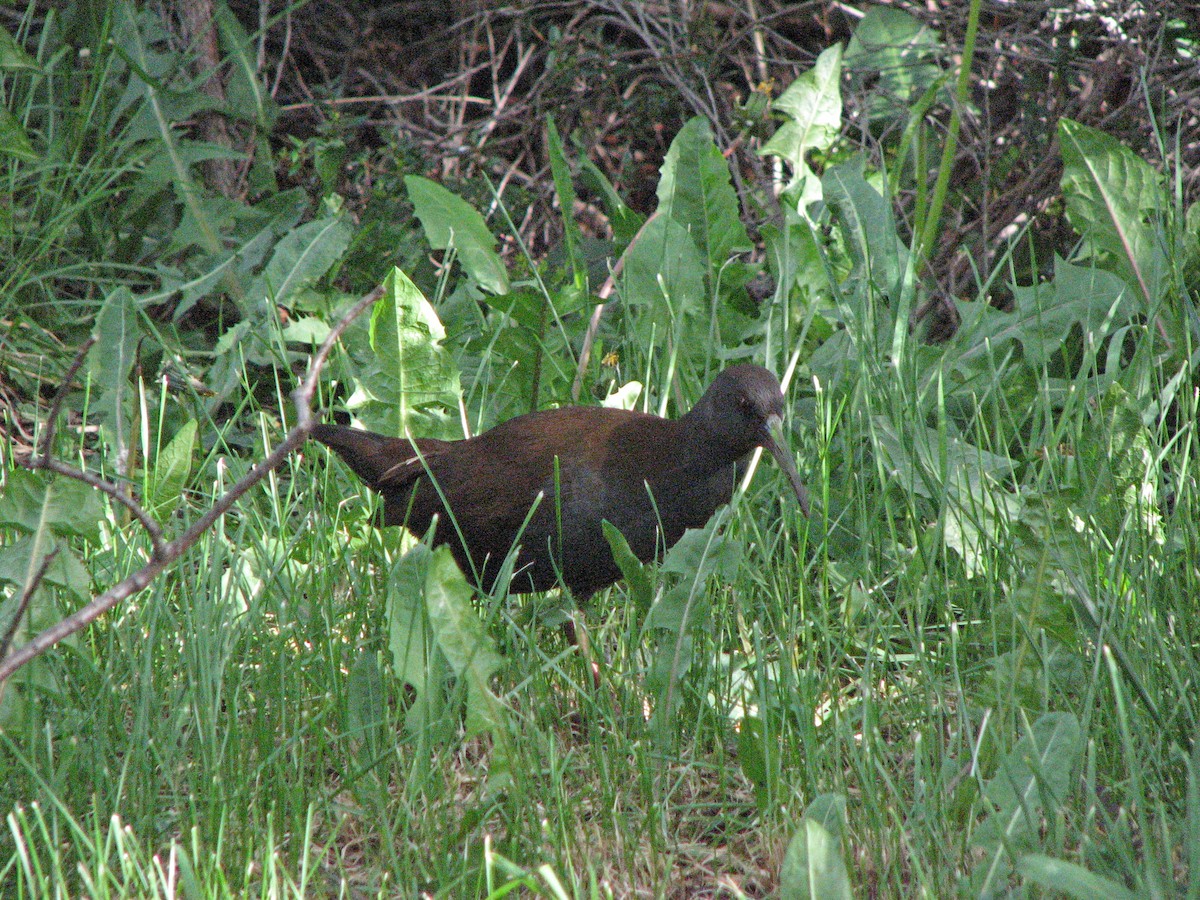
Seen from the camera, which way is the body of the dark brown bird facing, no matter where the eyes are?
to the viewer's right

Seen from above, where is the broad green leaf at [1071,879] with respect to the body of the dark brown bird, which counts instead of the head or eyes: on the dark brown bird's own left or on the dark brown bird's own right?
on the dark brown bird's own right

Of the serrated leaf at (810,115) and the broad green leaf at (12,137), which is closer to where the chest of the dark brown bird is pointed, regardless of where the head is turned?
the serrated leaf

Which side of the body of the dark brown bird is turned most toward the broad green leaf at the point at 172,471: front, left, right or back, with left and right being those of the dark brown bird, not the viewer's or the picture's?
back

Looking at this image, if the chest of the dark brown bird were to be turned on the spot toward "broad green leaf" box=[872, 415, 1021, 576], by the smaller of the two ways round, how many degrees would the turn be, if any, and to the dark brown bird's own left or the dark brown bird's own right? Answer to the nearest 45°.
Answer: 0° — it already faces it

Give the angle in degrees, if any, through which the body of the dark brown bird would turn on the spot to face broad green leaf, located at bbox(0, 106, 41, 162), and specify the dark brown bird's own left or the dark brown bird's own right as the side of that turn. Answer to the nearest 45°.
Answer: approximately 135° to the dark brown bird's own left

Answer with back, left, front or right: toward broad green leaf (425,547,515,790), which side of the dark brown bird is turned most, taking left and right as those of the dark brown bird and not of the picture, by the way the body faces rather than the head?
right

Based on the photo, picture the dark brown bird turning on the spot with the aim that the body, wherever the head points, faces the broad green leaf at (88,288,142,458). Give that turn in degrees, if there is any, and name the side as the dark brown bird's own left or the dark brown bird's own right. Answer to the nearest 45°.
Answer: approximately 135° to the dark brown bird's own left

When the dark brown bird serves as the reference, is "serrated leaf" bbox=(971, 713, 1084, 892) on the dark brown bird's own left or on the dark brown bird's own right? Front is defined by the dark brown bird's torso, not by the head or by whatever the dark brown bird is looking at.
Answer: on the dark brown bird's own right

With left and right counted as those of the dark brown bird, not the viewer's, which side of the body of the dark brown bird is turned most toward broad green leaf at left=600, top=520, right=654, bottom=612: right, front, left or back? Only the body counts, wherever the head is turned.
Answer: right

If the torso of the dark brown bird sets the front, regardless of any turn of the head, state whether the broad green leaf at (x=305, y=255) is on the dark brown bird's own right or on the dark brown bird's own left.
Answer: on the dark brown bird's own left

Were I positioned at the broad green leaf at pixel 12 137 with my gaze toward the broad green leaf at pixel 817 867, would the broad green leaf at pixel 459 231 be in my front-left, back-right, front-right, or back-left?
front-left

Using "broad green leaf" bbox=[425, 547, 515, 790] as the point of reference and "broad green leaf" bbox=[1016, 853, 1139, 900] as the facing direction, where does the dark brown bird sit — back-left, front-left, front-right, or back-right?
back-left

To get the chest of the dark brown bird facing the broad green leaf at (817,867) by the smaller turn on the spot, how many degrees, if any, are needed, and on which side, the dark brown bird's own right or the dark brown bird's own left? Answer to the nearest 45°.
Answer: approximately 90° to the dark brown bird's own right
